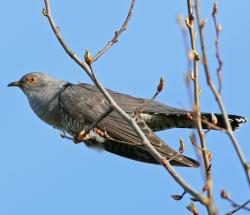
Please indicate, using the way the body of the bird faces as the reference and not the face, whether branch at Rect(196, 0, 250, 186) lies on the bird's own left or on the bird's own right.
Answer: on the bird's own left

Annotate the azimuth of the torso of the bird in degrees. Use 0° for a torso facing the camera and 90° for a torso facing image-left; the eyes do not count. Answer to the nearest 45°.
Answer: approximately 90°
